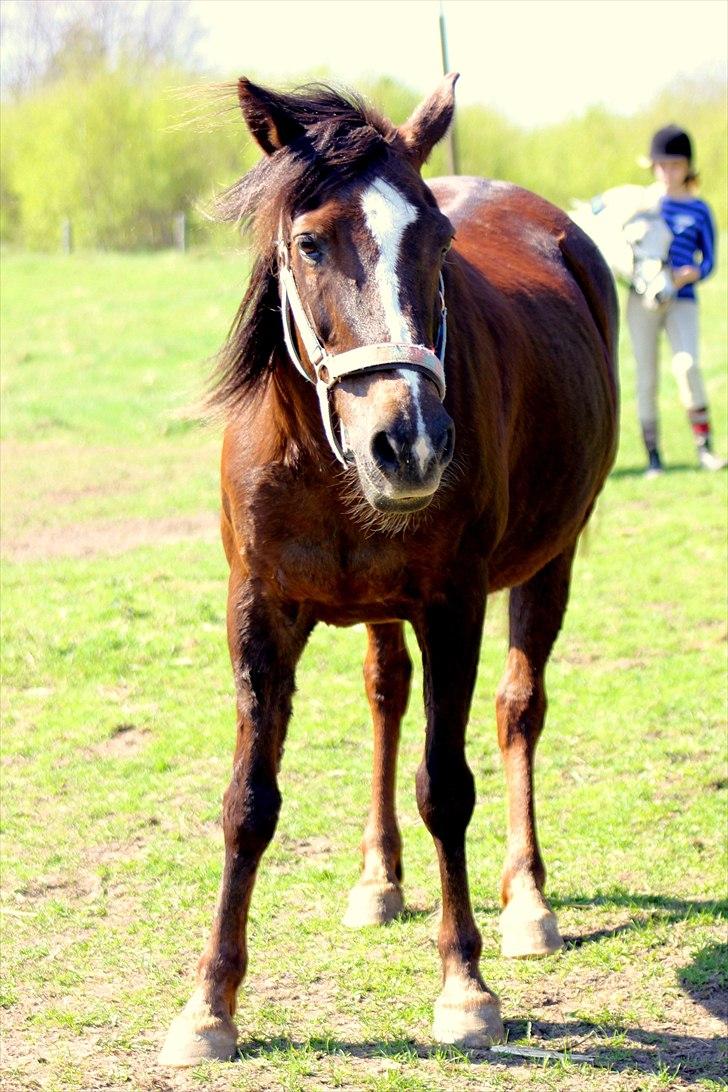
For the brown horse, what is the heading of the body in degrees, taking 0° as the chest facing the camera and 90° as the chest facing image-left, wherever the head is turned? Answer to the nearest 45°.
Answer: approximately 45°

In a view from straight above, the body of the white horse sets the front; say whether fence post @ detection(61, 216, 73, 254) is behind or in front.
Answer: behind

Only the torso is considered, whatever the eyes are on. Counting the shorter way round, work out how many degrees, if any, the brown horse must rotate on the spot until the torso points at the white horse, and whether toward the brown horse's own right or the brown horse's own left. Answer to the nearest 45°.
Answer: approximately 135° to the brown horse's own right

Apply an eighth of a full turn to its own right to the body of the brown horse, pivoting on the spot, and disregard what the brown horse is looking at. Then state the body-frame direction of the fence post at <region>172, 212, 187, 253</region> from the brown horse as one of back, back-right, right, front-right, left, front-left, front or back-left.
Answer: right

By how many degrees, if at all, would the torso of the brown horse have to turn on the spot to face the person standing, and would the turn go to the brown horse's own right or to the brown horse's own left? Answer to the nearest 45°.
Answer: approximately 135° to the brown horse's own right

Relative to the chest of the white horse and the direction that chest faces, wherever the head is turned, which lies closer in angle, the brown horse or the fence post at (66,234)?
the brown horse

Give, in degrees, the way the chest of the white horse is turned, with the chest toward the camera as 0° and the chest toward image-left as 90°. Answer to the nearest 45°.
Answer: approximately 315°
